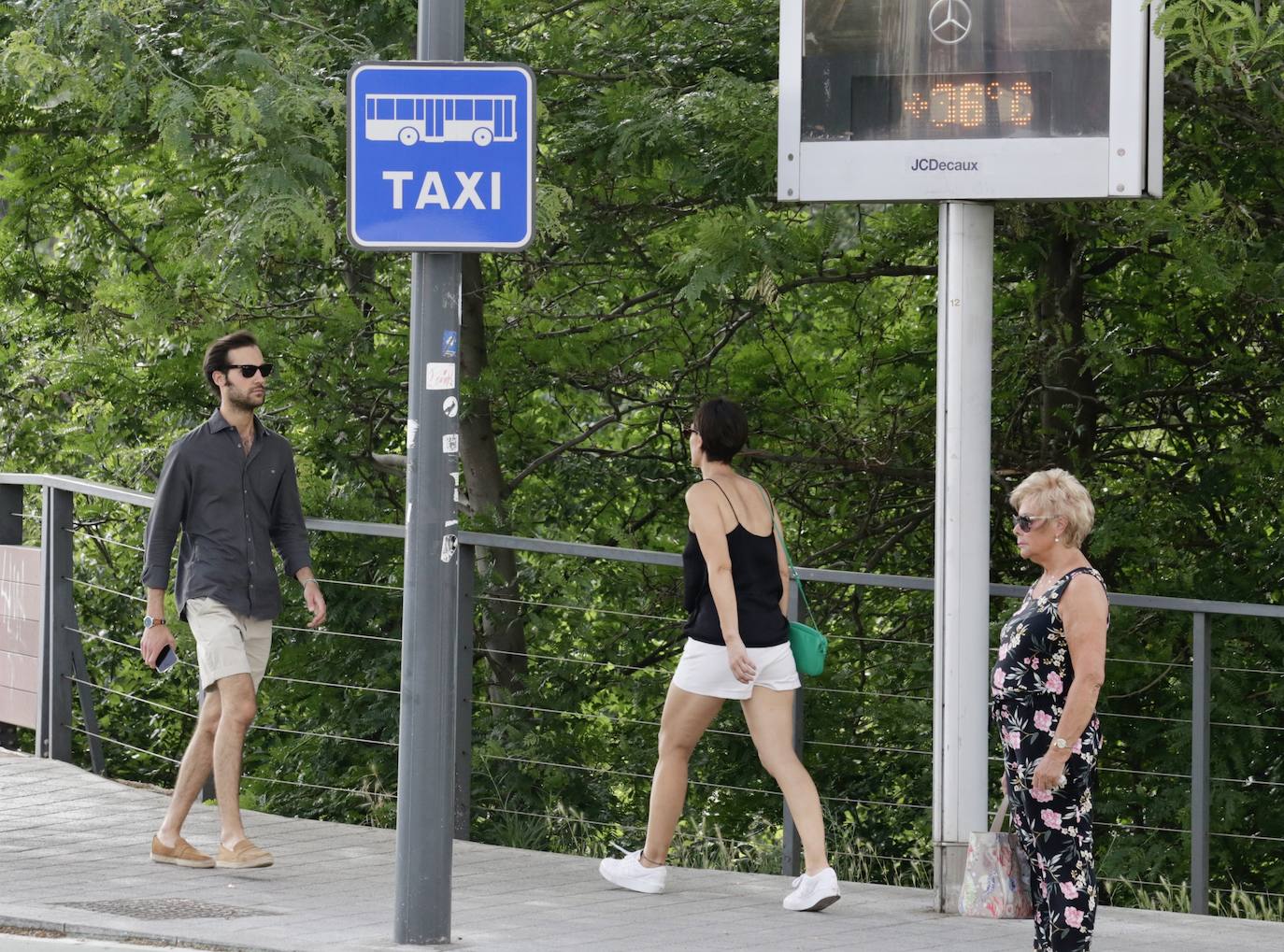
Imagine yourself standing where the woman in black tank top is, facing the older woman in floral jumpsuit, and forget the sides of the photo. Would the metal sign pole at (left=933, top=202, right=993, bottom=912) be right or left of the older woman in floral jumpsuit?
left

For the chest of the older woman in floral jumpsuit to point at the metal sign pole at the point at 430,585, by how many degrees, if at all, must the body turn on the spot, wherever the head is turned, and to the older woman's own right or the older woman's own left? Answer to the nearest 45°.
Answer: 0° — they already face it

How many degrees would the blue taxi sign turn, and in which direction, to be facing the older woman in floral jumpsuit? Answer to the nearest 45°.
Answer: approximately 90° to its left

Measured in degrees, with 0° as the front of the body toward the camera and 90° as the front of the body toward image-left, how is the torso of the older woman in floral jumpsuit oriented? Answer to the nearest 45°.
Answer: approximately 90°

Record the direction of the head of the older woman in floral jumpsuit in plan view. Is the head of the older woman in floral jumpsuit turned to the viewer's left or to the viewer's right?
to the viewer's left

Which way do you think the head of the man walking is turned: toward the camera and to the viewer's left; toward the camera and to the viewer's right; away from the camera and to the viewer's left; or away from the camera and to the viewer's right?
toward the camera and to the viewer's right

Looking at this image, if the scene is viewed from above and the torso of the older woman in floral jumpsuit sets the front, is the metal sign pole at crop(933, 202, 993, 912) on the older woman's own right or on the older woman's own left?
on the older woman's own right
